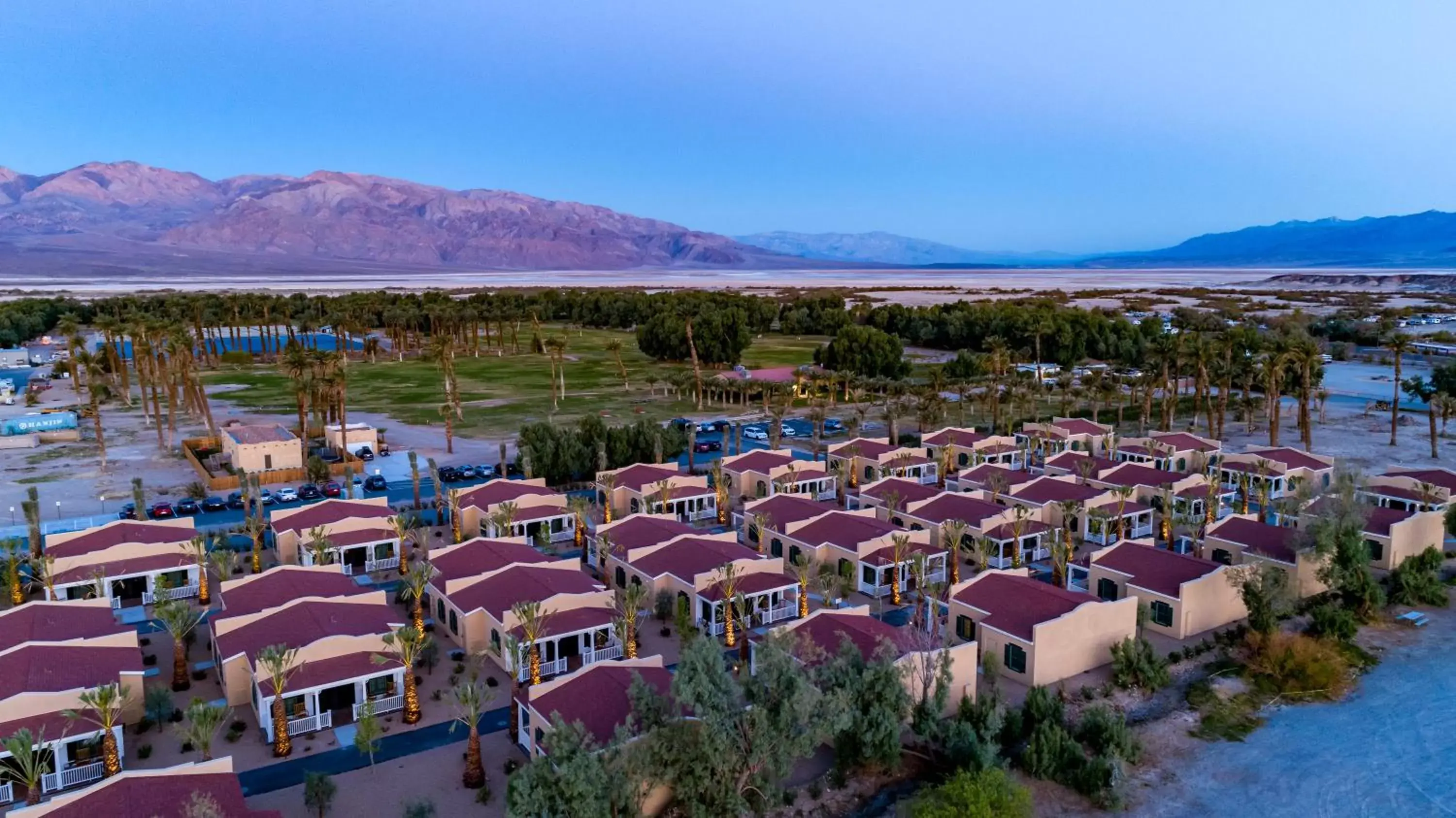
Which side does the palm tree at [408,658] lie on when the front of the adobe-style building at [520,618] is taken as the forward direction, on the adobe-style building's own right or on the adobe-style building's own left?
on the adobe-style building's own right

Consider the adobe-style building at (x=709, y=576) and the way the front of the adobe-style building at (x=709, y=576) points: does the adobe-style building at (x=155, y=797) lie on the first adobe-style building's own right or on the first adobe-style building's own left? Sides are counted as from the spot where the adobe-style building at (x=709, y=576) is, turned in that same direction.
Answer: on the first adobe-style building's own right

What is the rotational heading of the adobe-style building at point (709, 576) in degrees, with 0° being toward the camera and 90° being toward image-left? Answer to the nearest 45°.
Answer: approximately 315°

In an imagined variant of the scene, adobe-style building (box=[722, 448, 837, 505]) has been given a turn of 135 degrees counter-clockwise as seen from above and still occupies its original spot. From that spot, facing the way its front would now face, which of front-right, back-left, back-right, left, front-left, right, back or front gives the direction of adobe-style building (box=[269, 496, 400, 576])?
back-left

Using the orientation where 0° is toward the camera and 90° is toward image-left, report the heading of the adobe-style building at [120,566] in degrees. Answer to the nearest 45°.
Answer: approximately 0°

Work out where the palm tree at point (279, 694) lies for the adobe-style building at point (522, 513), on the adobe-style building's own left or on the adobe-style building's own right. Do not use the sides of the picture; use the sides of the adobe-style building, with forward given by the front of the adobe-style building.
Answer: on the adobe-style building's own right
